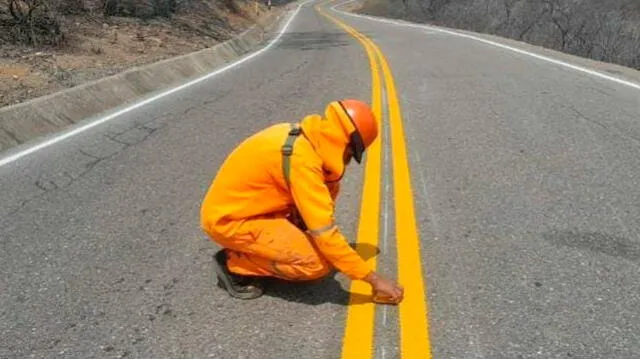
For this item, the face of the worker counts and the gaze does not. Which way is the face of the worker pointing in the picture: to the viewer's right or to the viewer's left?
to the viewer's right

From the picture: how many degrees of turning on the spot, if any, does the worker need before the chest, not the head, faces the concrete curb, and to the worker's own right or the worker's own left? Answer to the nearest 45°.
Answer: approximately 135° to the worker's own left

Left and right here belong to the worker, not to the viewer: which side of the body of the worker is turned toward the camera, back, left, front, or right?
right
